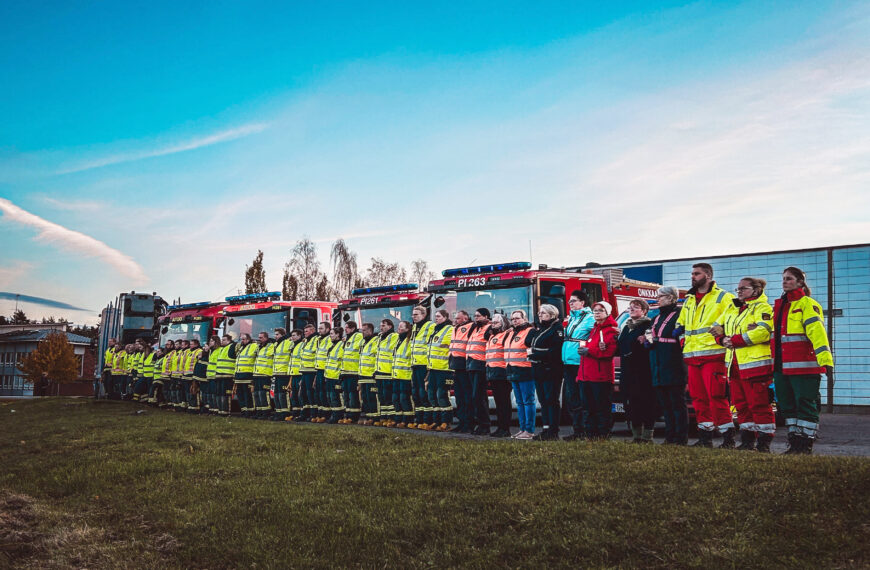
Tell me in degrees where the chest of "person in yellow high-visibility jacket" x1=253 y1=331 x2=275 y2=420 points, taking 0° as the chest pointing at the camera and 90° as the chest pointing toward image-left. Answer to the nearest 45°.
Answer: approximately 45°

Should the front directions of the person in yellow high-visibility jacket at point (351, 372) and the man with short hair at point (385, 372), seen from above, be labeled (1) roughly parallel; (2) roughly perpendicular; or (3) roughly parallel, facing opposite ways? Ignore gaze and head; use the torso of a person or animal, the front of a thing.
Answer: roughly parallel

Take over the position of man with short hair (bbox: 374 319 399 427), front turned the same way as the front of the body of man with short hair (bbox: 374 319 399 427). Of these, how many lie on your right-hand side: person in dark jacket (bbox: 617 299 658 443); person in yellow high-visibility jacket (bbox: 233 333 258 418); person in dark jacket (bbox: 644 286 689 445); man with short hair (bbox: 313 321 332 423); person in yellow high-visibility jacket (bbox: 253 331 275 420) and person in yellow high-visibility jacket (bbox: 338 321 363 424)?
4

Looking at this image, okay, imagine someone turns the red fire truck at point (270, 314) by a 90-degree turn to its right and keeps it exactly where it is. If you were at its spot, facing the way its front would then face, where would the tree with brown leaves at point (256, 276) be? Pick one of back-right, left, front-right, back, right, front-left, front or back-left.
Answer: front-right

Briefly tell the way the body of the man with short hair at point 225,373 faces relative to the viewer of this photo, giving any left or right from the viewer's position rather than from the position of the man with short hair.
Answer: facing the viewer and to the left of the viewer

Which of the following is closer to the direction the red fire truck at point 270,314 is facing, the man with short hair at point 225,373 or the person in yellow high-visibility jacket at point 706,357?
the man with short hair

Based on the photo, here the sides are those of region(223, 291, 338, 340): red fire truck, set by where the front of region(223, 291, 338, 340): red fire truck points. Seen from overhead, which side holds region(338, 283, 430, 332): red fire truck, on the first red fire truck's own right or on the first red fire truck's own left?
on the first red fire truck's own left

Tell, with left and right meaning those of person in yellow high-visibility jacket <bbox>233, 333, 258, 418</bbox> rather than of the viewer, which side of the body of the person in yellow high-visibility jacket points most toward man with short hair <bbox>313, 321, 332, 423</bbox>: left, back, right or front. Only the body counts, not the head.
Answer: left

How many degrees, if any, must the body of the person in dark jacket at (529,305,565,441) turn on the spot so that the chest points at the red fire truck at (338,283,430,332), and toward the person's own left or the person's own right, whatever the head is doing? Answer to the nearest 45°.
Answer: approximately 90° to the person's own right

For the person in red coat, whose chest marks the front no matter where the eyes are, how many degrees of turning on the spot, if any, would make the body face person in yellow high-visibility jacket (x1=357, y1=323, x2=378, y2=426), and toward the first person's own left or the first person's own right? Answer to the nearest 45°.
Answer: approximately 90° to the first person's own right

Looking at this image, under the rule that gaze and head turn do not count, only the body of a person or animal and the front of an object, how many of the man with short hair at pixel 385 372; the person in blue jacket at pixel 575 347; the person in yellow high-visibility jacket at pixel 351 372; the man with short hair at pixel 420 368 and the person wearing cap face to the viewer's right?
0

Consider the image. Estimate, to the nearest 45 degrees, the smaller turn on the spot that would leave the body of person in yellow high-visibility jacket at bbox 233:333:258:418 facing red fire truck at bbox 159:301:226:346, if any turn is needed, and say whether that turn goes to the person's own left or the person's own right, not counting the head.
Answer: approximately 135° to the person's own right

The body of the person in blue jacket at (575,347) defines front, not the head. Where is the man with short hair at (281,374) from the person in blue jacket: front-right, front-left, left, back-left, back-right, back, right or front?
right

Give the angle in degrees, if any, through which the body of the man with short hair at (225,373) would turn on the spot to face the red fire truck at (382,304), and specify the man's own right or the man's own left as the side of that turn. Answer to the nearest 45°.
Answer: approximately 90° to the man's own left

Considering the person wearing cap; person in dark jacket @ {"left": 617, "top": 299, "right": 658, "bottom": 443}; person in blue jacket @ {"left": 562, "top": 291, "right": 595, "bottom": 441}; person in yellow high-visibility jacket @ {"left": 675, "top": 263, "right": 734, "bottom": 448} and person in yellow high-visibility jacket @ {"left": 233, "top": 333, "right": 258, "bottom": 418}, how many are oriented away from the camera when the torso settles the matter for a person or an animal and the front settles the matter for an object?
0

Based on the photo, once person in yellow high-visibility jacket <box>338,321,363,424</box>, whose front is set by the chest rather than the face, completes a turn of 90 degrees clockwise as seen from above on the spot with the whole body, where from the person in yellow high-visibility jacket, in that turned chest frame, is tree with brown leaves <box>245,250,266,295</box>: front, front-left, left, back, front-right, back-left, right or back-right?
front-right

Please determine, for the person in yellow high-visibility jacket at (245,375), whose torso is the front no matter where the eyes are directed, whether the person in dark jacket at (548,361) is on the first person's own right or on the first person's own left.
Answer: on the first person's own left

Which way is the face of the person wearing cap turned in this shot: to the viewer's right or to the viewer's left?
to the viewer's left

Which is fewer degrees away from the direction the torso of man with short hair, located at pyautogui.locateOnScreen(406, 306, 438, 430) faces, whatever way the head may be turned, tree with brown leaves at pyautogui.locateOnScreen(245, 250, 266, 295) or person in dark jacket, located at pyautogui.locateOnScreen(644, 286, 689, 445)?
the person in dark jacket

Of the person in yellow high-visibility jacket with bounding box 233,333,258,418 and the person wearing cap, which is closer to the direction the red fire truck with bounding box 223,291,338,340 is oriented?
the person in yellow high-visibility jacket
